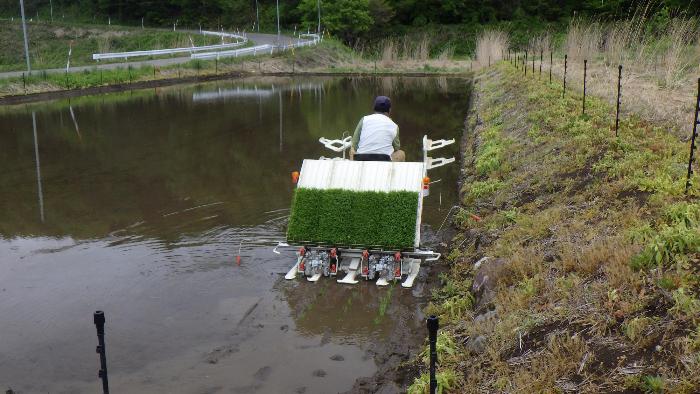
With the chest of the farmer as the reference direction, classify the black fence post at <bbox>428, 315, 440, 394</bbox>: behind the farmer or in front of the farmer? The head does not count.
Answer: behind

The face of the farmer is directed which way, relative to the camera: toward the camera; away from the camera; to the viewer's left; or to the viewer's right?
away from the camera

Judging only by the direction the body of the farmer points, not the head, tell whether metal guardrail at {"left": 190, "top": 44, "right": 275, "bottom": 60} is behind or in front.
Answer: in front

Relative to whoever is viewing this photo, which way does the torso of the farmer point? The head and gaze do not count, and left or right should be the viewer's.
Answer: facing away from the viewer

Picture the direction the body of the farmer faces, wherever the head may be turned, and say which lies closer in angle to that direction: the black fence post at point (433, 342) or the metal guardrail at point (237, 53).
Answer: the metal guardrail
